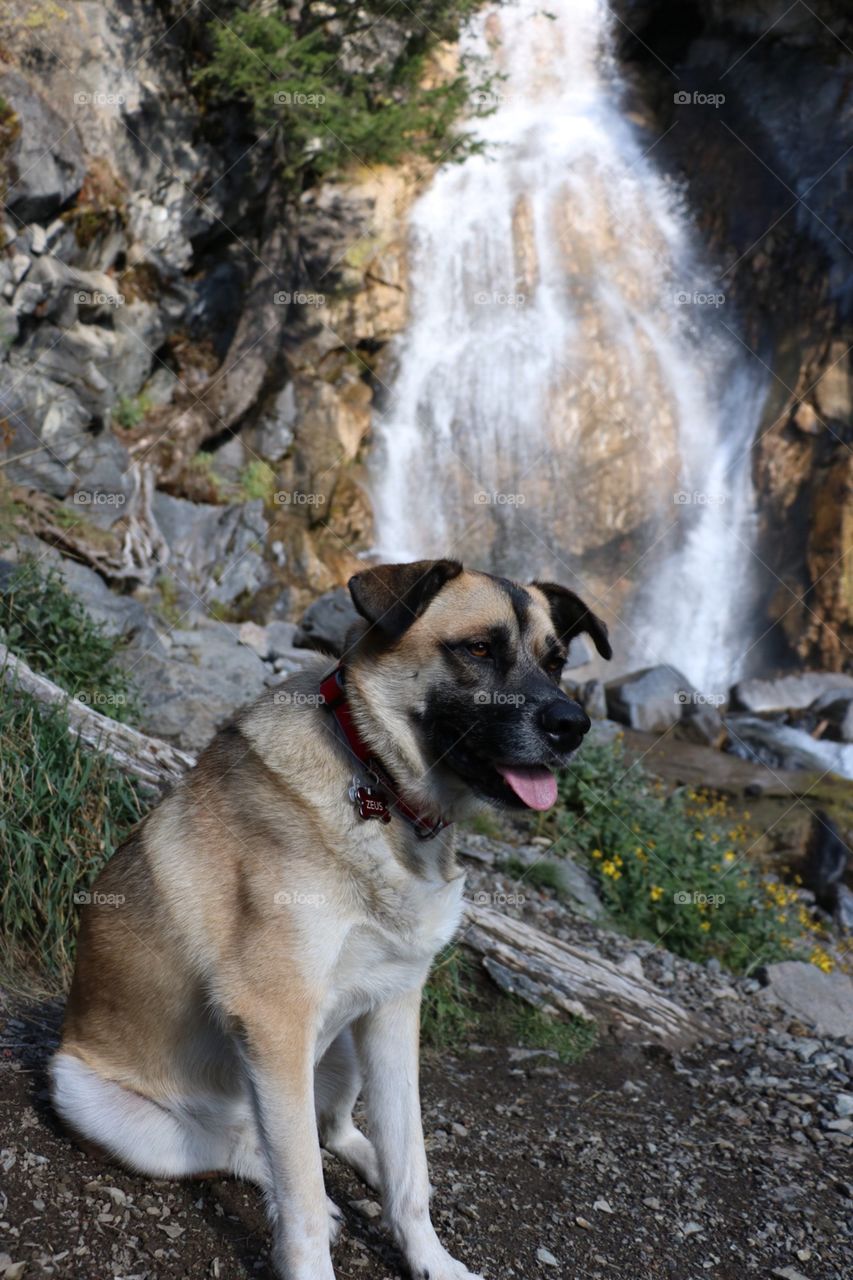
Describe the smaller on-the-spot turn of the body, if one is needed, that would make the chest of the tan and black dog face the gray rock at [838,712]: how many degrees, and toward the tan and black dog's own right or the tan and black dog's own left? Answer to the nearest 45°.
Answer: approximately 90° to the tan and black dog's own left

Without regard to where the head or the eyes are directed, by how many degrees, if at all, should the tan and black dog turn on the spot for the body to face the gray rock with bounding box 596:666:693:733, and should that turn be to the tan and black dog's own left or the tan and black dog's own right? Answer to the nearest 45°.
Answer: approximately 135° to the tan and black dog's own left

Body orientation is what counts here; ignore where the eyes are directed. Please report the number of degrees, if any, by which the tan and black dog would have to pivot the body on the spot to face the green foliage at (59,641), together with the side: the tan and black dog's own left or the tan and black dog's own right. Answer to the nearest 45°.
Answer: approximately 180°

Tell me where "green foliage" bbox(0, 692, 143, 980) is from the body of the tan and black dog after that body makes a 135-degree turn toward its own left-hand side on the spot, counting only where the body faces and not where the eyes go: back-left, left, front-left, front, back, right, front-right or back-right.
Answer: front-left

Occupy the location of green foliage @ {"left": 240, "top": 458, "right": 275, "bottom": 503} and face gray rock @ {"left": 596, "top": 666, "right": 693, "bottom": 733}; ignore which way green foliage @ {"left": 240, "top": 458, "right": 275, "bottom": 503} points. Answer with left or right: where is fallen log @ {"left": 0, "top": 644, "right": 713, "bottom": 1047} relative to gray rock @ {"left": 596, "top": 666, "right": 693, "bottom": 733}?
right

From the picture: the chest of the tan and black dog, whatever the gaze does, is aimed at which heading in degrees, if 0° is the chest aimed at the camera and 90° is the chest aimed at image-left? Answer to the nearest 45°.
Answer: approximately 315°

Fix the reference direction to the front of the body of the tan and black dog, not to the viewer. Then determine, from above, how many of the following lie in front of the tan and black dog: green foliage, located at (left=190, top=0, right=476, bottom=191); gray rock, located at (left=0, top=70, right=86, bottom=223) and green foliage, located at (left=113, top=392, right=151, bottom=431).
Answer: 0

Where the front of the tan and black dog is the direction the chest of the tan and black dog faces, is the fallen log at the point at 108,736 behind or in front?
behind

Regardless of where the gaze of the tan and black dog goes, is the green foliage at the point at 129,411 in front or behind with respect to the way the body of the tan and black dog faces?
behind

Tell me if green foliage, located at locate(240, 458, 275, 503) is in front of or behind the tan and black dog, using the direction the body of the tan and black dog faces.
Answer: behind

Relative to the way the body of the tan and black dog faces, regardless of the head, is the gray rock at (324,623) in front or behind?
behind

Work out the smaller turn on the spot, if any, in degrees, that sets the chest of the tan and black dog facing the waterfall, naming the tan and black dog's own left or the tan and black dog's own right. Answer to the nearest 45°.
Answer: approximately 135° to the tan and black dog's own left

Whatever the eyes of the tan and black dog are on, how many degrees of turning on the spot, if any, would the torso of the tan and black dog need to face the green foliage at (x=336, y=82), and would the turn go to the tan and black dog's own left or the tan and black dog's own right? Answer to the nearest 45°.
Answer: approximately 135° to the tan and black dog's own left
